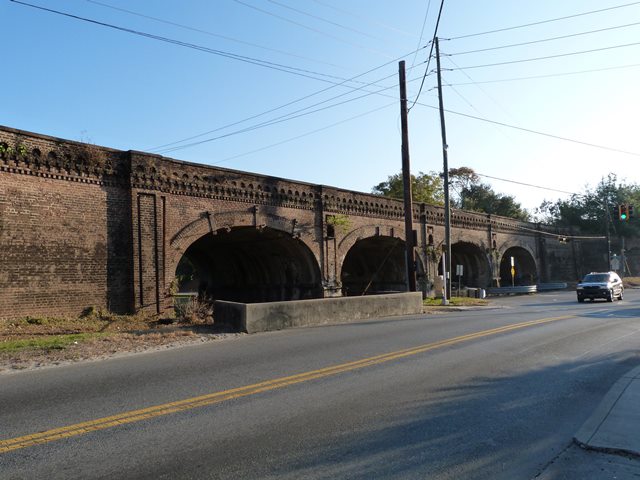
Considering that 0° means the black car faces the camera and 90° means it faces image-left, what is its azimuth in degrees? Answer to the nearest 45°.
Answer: approximately 45°

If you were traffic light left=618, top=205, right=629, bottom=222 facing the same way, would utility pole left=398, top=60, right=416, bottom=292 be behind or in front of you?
in front

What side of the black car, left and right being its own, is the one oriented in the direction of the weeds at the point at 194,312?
front

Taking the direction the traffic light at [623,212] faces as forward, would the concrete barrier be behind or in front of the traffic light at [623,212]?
in front

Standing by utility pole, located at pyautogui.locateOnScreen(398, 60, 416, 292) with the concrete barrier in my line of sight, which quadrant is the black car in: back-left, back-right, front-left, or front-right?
back-left

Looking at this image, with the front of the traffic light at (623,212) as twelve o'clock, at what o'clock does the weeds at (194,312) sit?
The weeds is roughly at 1 o'clock from the traffic light.

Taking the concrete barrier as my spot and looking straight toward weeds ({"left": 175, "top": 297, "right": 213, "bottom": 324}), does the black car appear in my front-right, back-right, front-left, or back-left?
back-right

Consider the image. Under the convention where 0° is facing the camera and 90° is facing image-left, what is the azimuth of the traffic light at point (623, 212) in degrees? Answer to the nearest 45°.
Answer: approximately 0°

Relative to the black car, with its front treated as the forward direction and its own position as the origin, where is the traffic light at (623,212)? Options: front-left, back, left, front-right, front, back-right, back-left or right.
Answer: back-right

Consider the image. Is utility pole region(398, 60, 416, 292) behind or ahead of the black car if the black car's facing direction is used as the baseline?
ahead
